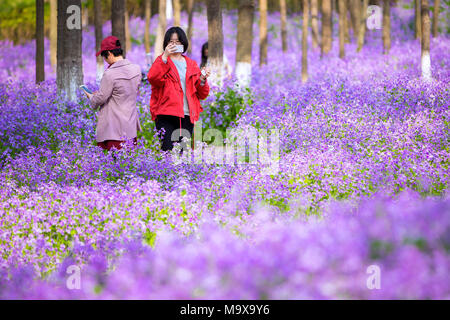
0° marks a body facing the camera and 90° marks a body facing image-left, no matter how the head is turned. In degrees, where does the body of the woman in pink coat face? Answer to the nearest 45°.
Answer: approximately 135°

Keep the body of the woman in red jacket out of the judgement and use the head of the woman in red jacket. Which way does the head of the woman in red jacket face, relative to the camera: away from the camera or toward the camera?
toward the camera

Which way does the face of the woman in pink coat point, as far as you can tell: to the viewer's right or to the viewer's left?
to the viewer's left
